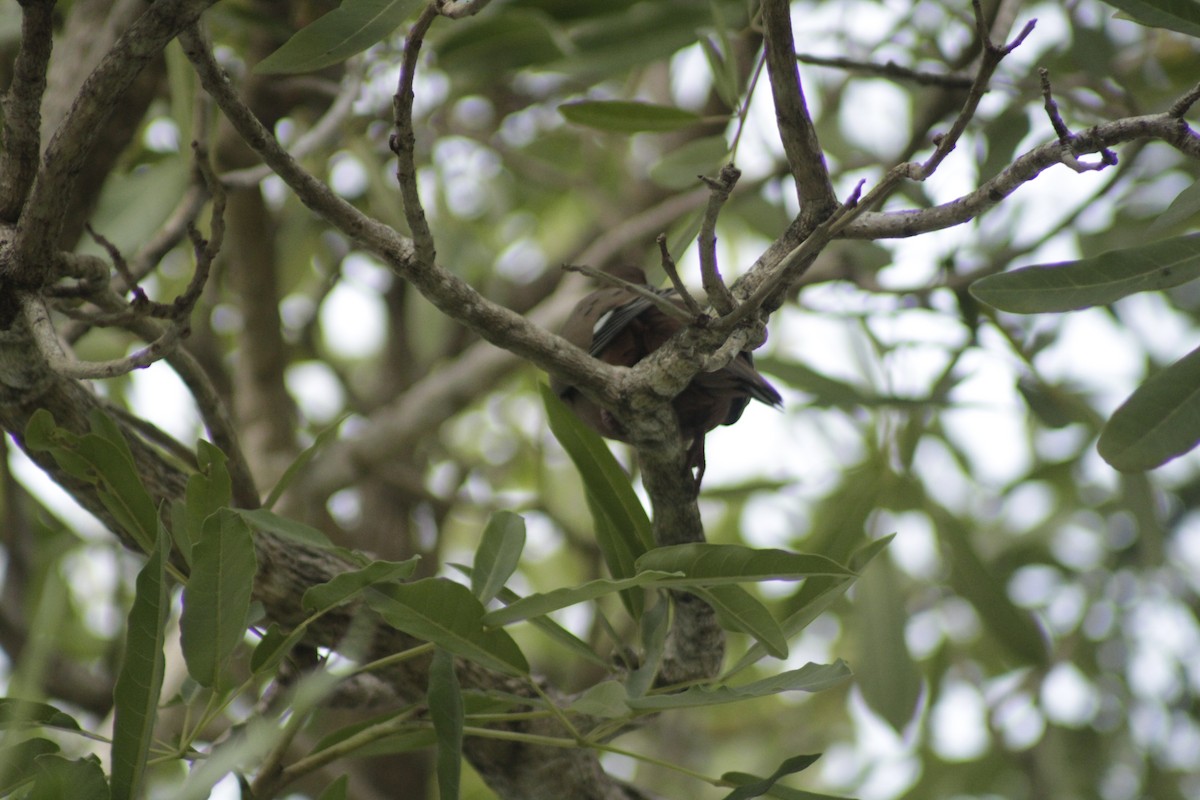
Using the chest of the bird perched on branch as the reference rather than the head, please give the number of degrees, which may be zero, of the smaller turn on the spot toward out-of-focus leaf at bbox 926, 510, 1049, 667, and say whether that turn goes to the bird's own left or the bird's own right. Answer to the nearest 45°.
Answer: approximately 135° to the bird's own right

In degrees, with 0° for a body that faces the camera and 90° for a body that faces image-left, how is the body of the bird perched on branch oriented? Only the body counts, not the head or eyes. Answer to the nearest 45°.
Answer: approximately 90°

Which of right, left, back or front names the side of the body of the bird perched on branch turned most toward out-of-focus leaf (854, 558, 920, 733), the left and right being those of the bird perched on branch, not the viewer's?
back
